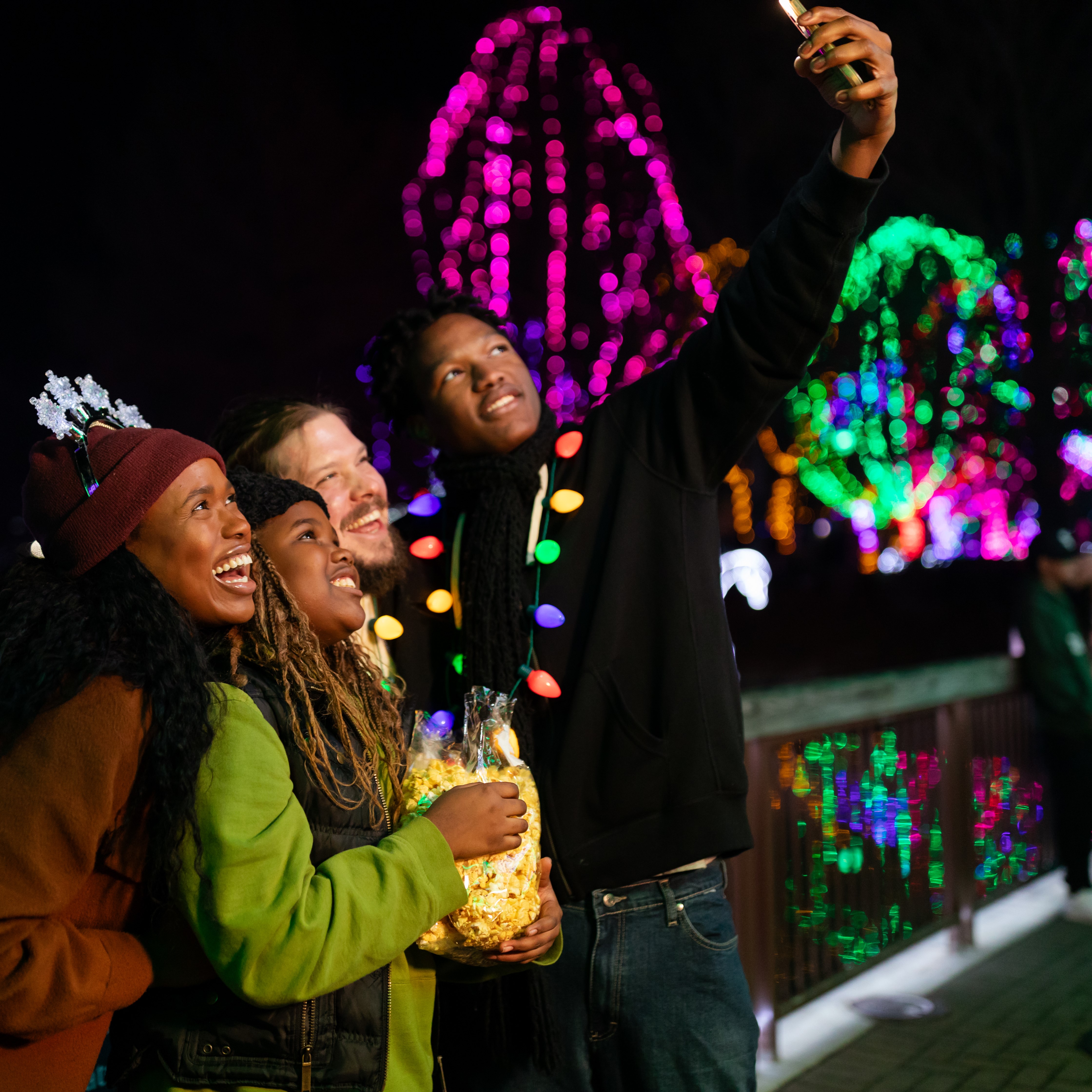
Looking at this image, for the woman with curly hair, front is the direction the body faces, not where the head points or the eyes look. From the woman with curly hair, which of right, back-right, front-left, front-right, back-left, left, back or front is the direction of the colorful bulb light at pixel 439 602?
front-left

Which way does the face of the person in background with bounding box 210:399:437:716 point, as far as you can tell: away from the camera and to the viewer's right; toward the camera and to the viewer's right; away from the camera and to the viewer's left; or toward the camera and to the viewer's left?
toward the camera and to the viewer's right

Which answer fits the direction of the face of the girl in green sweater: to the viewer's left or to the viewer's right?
to the viewer's right

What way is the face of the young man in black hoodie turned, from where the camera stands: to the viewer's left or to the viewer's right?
to the viewer's right

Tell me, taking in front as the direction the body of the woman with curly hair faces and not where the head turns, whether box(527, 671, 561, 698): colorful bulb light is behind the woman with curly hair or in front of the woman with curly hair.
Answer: in front
